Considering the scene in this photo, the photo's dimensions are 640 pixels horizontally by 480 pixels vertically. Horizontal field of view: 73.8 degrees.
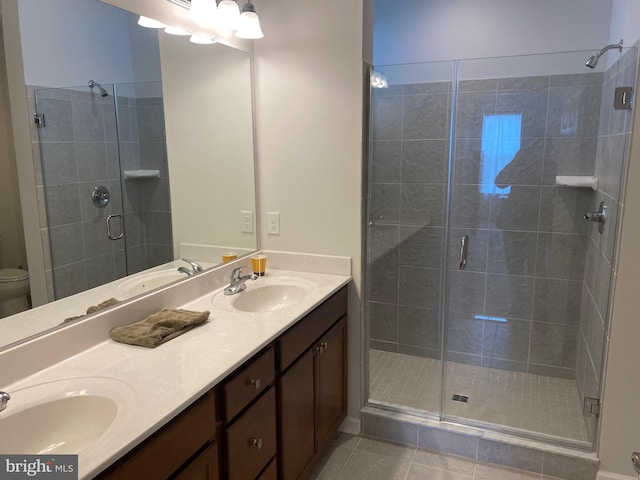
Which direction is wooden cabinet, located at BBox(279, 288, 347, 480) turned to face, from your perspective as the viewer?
facing the viewer and to the right of the viewer

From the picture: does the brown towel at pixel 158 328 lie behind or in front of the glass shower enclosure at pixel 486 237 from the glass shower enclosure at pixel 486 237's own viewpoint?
in front

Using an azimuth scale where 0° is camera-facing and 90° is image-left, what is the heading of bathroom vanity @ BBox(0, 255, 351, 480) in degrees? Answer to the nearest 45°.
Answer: approximately 315°

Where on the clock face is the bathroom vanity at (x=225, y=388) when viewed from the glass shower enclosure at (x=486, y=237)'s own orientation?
The bathroom vanity is roughly at 1 o'clock from the glass shower enclosure.

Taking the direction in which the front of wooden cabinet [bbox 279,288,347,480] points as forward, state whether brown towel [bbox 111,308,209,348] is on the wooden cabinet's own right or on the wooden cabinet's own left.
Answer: on the wooden cabinet's own right

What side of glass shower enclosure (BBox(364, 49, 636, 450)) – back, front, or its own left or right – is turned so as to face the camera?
front

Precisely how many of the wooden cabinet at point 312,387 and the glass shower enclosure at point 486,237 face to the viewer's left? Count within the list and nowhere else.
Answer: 0

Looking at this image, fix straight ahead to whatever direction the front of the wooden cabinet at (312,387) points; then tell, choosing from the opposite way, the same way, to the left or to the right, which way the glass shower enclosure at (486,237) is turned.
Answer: to the right

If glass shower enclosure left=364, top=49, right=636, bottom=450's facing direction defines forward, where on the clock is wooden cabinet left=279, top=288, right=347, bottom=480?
The wooden cabinet is roughly at 1 o'clock from the glass shower enclosure.

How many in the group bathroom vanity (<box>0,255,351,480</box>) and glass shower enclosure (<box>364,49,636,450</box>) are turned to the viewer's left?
0

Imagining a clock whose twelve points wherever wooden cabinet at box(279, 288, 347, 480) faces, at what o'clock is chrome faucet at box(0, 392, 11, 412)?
The chrome faucet is roughly at 3 o'clock from the wooden cabinet.
